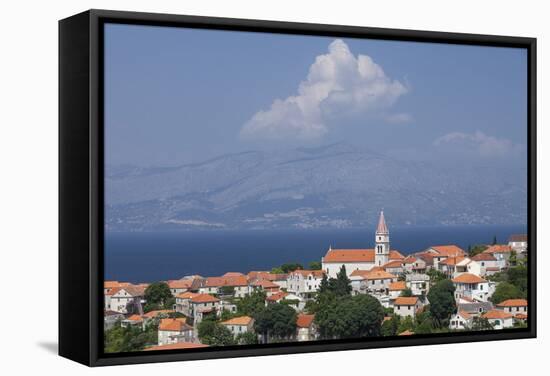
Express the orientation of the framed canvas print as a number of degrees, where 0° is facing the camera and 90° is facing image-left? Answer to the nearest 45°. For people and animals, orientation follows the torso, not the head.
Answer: approximately 315°
